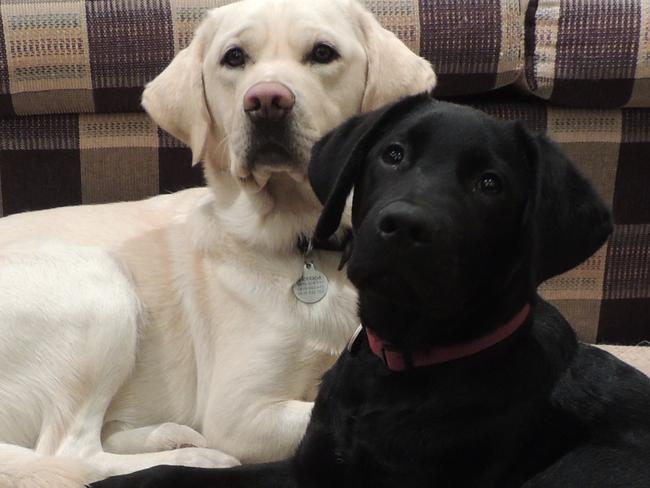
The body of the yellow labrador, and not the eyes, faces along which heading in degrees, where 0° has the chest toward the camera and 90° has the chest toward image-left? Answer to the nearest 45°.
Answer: approximately 315°

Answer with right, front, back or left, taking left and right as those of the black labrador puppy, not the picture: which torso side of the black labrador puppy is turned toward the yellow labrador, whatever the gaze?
right

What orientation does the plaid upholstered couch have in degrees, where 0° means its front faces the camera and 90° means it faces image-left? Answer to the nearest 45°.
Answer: approximately 0°

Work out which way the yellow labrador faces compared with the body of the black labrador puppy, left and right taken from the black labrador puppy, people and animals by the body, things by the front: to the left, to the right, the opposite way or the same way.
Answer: to the left

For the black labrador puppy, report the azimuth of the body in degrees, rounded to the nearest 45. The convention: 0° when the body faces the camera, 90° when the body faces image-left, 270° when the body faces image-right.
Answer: approximately 45°
